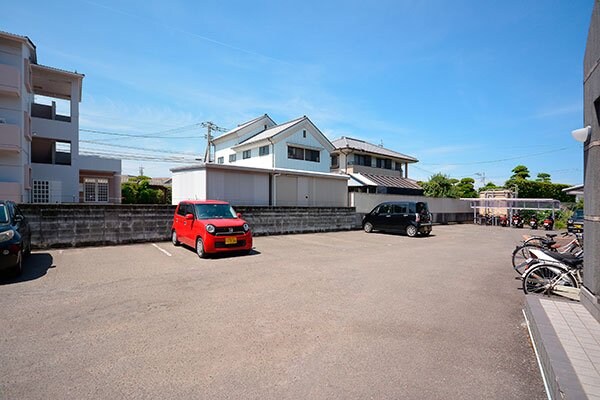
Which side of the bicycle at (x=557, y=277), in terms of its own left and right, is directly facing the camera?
right

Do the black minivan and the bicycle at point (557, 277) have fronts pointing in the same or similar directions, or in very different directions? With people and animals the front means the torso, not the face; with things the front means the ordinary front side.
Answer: very different directions

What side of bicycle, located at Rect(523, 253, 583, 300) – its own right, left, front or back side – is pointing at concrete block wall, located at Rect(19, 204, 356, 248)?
back

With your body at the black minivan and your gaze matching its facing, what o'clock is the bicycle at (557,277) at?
The bicycle is roughly at 7 o'clock from the black minivan.

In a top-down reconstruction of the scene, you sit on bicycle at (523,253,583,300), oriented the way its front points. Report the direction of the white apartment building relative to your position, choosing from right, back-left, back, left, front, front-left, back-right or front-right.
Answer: back

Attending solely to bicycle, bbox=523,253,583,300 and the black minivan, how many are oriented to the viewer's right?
1
